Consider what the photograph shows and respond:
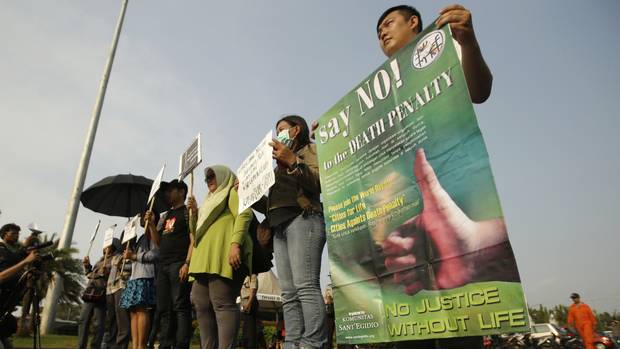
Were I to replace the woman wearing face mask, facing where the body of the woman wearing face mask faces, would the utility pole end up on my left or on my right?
on my right

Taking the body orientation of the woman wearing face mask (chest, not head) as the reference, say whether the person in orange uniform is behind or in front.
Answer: behind

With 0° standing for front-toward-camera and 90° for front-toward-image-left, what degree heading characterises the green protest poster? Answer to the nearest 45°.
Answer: approximately 45°

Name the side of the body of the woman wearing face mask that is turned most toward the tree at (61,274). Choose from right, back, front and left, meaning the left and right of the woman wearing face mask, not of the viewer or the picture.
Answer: right

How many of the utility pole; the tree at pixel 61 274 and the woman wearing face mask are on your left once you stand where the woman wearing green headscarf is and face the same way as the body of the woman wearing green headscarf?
1

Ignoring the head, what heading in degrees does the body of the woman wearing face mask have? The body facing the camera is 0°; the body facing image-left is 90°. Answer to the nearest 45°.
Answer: approximately 45°

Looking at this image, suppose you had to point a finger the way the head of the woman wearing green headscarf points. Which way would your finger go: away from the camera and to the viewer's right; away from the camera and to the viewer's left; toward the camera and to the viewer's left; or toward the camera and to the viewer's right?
toward the camera and to the viewer's left

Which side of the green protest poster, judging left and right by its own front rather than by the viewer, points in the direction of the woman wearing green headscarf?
right

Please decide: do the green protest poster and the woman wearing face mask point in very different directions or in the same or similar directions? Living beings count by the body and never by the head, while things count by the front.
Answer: same or similar directions

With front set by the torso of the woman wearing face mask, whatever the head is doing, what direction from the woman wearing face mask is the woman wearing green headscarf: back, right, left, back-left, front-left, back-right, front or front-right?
right

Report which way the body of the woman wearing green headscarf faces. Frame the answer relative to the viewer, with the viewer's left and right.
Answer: facing the viewer and to the left of the viewer

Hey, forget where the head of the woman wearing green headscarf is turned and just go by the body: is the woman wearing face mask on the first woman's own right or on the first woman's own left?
on the first woman's own left

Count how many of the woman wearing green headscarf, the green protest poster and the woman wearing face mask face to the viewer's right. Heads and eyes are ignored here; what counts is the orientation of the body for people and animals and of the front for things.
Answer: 0

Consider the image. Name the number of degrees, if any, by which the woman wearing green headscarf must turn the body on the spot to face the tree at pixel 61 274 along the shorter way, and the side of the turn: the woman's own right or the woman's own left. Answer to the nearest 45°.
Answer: approximately 90° to the woman's own right
